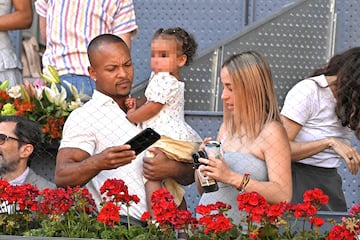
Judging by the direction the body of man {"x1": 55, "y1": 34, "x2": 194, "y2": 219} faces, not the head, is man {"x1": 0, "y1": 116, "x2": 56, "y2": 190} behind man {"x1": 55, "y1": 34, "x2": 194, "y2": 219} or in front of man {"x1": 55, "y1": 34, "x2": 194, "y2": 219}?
behind

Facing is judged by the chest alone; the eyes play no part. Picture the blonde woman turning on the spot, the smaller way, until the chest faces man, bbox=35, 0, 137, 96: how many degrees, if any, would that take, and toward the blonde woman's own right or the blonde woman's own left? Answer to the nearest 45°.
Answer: approximately 90° to the blonde woman's own right

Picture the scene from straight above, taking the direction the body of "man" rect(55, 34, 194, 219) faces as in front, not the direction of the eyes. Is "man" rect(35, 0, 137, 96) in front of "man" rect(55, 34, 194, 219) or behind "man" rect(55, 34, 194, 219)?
behind

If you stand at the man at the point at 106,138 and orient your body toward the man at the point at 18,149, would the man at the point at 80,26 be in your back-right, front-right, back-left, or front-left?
front-right

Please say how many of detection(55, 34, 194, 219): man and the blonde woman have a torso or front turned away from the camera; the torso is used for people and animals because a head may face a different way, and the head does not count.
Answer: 0

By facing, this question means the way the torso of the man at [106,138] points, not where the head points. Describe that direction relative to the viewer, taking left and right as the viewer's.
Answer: facing the viewer and to the right of the viewer

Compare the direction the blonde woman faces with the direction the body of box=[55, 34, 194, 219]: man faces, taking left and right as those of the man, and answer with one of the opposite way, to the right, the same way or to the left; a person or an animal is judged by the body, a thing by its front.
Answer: to the right
